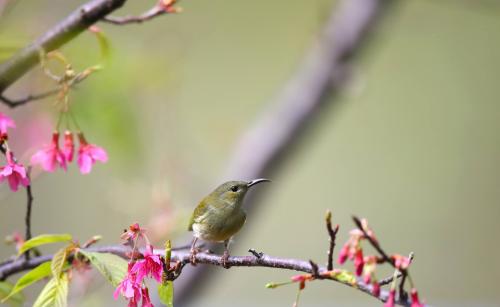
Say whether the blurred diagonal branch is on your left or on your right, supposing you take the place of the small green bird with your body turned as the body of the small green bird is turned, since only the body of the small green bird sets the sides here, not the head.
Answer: on your left

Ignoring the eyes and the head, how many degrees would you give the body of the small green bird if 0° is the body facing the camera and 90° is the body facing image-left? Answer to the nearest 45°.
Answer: approximately 315°
